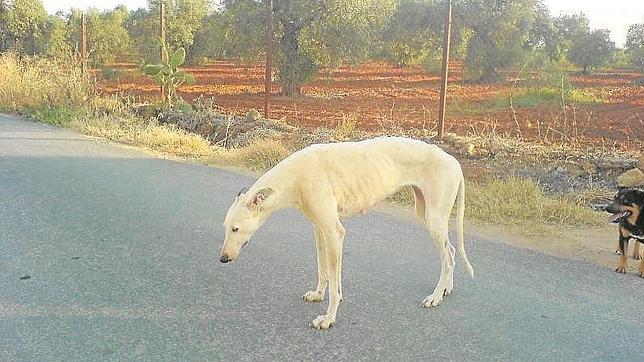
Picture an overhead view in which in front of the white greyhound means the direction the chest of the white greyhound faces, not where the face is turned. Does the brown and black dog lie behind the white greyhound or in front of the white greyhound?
behind

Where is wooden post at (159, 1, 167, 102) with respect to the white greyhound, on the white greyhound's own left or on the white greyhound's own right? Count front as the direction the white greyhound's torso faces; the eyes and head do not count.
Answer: on the white greyhound's own right

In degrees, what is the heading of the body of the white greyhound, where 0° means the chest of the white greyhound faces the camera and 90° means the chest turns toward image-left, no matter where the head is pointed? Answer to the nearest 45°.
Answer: approximately 90°

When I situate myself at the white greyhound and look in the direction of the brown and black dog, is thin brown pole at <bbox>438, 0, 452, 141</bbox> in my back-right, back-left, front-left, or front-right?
front-left

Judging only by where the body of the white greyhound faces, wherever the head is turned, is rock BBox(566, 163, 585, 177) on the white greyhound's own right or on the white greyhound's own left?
on the white greyhound's own right

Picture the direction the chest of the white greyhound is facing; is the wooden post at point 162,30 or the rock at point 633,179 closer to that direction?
the wooden post

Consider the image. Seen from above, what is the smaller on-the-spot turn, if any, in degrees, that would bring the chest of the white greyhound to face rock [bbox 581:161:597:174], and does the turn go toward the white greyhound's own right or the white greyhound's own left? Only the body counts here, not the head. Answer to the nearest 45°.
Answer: approximately 135° to the white greyhound's own right

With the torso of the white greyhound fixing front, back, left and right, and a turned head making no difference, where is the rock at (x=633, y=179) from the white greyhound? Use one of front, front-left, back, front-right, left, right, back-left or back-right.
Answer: back-right

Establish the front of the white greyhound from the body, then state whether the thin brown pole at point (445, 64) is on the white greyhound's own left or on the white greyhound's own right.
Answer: on the white greyhound's own right

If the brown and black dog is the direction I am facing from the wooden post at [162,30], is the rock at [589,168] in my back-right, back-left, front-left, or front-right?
front-left

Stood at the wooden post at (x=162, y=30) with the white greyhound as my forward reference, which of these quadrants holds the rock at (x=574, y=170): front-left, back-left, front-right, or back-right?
front-left

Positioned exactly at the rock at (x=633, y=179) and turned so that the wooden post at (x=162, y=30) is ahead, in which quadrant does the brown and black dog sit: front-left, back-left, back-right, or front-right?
back-left
